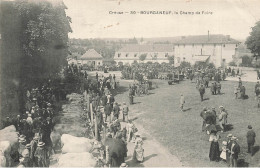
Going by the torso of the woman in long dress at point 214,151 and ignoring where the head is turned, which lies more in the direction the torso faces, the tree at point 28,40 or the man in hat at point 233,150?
the tree

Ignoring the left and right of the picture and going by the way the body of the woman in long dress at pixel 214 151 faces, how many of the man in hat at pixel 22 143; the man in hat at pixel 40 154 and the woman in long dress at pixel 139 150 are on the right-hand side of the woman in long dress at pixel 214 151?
0

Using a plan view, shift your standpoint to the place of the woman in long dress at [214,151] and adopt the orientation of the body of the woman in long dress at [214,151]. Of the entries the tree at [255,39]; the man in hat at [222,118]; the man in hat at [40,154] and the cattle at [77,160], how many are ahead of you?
2

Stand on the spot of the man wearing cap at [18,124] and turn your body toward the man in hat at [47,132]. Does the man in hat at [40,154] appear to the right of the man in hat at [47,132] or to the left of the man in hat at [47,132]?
right

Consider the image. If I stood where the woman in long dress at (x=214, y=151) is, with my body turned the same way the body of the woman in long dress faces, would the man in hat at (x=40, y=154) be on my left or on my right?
on my left

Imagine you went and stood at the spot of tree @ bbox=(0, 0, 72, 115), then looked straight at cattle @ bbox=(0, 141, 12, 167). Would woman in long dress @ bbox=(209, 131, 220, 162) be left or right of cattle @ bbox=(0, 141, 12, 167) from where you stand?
left

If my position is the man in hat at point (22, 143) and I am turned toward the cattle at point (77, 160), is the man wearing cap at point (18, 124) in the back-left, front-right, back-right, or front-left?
back-left

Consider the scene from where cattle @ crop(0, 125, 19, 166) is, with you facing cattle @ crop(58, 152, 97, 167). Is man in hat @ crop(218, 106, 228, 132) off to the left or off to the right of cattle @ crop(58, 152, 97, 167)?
left
